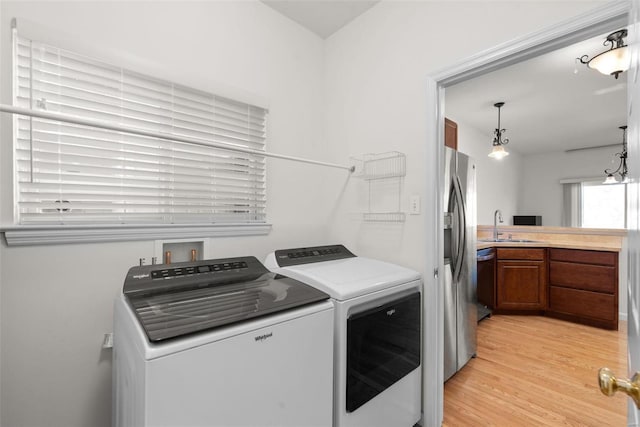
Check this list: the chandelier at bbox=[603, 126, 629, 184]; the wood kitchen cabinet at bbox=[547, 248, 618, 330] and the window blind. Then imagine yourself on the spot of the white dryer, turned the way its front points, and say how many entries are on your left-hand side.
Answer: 2

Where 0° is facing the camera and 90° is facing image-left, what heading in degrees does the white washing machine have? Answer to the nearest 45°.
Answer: approximately 315°

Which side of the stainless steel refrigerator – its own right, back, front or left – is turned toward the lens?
right

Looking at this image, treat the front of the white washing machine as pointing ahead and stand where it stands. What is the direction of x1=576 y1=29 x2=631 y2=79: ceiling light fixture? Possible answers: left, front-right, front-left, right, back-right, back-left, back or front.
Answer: front-left

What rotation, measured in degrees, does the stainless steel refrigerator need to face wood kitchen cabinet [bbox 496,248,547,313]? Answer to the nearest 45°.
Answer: approximately 90° to its left

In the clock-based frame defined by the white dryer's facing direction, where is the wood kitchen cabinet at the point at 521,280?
The wood kitchen cabinet is roughly at 9 o'clock from the white dryer.

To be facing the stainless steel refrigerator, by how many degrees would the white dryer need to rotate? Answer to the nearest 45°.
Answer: approximately 90° to its left
